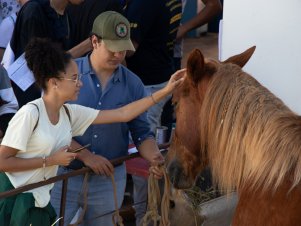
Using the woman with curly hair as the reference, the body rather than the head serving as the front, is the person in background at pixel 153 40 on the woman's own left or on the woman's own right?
on the woman's own left

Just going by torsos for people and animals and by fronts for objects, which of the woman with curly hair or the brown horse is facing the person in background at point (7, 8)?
the brown horse

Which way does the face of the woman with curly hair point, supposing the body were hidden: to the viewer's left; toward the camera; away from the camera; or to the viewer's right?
to the viewer's right

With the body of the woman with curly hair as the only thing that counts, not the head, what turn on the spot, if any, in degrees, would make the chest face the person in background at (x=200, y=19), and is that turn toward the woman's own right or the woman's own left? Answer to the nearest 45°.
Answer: approximately 90° to the woman's own left

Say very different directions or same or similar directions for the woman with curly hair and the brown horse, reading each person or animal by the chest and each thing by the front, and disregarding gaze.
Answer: very different directions

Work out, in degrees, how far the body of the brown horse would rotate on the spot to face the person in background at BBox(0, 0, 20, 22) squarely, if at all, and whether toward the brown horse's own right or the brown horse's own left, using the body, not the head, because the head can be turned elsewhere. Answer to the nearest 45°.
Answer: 0° — it already faces them

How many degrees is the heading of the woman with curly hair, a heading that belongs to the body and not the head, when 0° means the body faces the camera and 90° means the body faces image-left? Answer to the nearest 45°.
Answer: approximately 315°

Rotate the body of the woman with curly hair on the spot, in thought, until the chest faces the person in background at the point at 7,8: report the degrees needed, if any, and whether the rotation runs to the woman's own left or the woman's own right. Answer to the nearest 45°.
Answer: approximately 135° to the woman's own left

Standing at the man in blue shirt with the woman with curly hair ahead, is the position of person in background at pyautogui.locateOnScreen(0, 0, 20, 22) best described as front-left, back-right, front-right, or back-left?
back-right
